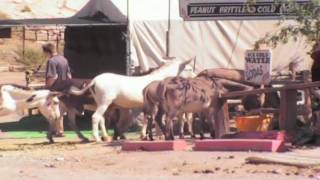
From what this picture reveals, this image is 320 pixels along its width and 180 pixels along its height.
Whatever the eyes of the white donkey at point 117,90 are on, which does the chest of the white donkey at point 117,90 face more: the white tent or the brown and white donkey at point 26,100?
the white tent

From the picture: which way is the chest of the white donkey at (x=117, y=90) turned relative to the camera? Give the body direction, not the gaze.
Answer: to the viewer's right

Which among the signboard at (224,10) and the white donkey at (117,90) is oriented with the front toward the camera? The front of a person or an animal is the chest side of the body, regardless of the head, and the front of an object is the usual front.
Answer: the signboard

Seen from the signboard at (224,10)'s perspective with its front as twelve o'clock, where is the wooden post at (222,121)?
The wooden post is roughly at 12 o'clock from the signboard.

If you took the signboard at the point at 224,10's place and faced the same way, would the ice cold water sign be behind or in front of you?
in front

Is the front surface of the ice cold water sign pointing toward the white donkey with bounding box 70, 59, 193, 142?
no

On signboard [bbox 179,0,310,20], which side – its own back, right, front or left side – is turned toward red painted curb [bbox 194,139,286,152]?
front

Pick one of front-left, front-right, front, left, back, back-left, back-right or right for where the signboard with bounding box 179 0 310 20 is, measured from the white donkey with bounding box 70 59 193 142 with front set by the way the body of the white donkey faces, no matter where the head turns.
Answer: front-left

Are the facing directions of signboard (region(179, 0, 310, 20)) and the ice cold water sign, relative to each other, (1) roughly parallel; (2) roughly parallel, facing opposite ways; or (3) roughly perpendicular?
roughly parallel

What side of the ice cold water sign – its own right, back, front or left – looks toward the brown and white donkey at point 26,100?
right

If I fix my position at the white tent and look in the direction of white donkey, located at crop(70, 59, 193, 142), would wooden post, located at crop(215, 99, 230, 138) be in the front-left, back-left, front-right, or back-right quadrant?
front-left

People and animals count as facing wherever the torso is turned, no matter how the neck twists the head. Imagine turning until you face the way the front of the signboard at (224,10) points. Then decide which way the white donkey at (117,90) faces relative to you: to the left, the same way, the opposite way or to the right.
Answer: to the left

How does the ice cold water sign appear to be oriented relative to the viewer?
toward the camera
